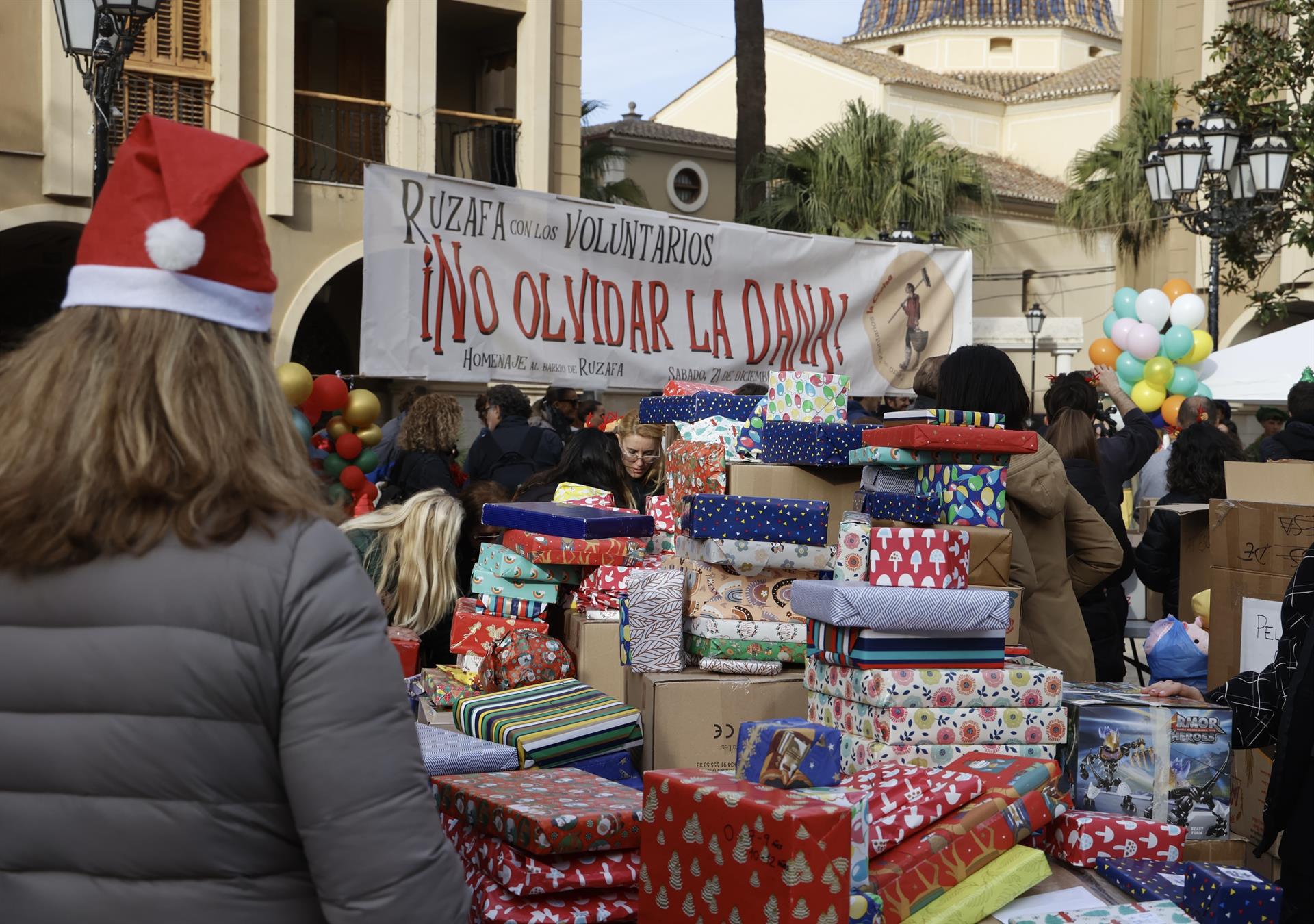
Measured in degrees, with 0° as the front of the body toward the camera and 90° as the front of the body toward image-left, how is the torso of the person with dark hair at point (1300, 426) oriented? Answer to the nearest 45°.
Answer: approximately 180°

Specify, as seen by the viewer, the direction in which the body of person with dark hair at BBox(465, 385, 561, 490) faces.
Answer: away from the camera

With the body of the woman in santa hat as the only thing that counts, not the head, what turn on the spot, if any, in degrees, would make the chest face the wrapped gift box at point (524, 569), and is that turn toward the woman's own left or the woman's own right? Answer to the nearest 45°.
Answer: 0° — they already face it

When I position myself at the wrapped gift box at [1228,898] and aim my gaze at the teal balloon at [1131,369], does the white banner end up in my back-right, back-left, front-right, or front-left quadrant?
front-left

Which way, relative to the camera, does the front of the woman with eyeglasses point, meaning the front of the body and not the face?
toward the camera

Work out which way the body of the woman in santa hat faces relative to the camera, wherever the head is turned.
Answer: away from the camera

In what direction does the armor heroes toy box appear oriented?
toward the camera

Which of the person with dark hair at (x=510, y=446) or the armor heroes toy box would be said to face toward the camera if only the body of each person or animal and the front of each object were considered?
the armor heroes toy box

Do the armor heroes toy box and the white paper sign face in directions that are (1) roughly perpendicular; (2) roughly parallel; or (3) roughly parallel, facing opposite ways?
roughly parallel

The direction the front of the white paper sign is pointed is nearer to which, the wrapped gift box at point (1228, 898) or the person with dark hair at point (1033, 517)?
the wrapped gift box

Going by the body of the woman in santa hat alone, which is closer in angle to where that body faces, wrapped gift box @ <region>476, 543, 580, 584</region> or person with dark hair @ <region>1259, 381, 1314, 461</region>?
the wrapped gift box

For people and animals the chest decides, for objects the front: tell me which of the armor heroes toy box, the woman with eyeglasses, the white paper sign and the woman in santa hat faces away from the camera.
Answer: the woman in santa hat

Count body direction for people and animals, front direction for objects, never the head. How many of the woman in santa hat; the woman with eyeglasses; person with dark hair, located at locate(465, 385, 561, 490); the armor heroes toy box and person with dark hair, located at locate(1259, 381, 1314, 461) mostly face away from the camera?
3

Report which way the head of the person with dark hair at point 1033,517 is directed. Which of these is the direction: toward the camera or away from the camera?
away from the camera

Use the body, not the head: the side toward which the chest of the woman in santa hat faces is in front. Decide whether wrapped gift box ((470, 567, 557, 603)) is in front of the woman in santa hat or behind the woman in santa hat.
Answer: in front

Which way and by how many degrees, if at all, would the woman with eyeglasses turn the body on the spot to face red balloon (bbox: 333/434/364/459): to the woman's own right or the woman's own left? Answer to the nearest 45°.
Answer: approximately 135° to the woman's own right

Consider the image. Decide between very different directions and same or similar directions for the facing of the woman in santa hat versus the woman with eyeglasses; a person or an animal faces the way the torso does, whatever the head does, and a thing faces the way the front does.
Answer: very different directions

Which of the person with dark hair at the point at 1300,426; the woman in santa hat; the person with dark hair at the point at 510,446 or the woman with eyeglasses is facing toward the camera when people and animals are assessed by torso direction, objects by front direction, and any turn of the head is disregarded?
the woman with eyeglasses
